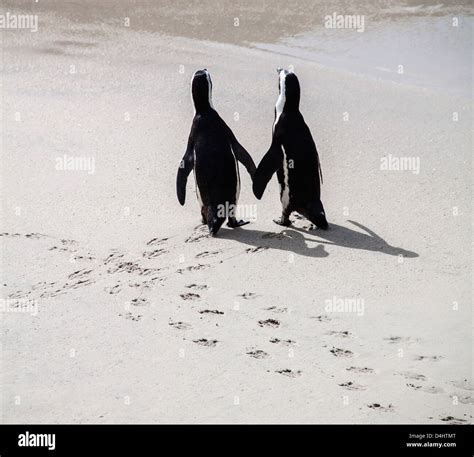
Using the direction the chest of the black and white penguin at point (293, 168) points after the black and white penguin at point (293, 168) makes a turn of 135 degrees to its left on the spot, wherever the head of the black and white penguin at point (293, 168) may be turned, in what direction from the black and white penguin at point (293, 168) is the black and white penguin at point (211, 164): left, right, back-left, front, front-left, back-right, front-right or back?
right

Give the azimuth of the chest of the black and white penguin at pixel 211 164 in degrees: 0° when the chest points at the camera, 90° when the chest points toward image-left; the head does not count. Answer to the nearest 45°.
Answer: approximately 180°

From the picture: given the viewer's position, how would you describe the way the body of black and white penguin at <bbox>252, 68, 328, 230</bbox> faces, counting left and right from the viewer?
facing away from the viewer and to the left of the viewer
